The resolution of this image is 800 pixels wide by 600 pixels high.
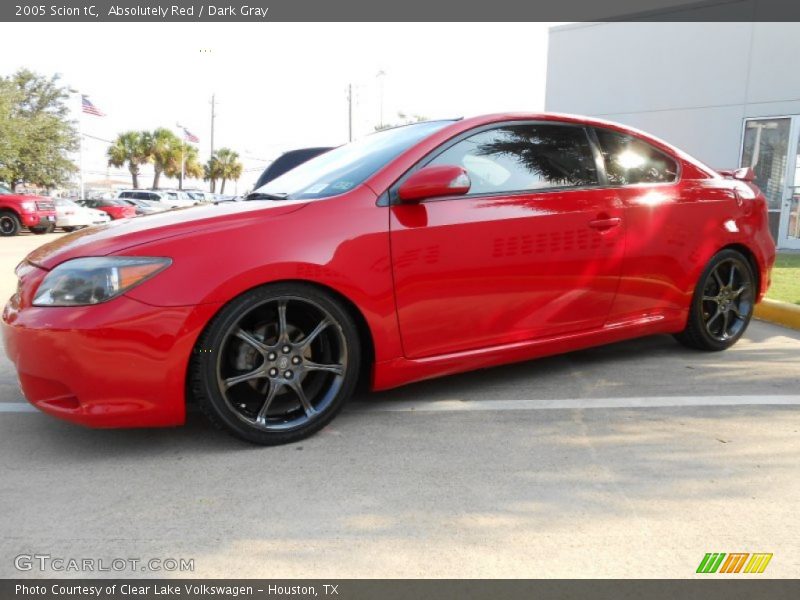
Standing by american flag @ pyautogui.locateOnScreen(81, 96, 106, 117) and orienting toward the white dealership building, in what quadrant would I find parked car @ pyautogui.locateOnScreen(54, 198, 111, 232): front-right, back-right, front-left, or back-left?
front-right

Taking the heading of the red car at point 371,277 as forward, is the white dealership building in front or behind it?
behind

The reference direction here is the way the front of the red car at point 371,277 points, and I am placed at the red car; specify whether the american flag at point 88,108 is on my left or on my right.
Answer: on my right

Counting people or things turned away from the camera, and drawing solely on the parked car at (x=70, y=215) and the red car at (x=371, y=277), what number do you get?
0

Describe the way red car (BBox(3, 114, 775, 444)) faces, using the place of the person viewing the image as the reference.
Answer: facing the viewer and to the left of the viewer

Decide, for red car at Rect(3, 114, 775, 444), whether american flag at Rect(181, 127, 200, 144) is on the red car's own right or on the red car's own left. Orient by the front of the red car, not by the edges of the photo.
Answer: on the red car's own right
